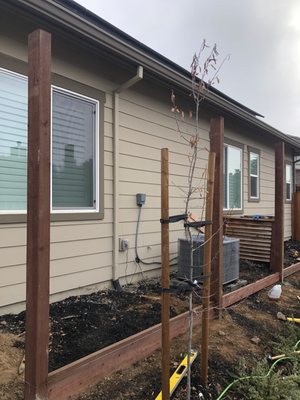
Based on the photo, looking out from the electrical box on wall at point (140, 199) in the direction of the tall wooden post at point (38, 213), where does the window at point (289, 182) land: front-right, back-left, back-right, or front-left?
back-left

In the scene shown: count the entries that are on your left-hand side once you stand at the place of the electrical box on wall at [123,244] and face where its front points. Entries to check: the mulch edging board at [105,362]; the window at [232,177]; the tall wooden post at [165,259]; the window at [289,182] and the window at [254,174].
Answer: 3

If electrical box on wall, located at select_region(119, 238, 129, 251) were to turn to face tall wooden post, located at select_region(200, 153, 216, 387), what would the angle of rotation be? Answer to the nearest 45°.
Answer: approximately 45° to its right

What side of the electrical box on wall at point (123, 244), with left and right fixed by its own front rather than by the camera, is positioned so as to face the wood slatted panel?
left

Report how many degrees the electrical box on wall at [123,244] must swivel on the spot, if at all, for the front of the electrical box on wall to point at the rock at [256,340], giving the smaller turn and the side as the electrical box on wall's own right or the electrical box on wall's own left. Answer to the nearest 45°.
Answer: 0° — it already faces it

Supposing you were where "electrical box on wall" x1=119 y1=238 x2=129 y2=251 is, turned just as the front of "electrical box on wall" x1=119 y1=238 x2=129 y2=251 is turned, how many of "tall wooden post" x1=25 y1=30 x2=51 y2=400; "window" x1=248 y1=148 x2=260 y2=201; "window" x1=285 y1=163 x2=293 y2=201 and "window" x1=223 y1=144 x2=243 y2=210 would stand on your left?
3

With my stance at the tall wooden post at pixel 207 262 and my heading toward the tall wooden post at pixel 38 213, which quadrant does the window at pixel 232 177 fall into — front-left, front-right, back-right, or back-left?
back-right

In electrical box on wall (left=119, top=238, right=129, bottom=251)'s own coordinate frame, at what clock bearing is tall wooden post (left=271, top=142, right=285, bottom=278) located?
The tall wooden post is roughly at 10 o'clock from the electrical box on wall.

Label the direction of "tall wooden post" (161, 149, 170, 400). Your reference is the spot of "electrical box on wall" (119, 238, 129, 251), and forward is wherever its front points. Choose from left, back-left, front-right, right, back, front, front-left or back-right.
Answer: front-right

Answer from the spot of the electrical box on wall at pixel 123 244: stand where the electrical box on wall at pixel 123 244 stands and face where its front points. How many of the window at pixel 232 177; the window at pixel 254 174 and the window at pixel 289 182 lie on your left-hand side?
3

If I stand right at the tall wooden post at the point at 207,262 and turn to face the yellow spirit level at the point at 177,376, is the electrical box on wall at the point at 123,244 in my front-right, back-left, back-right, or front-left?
front-right

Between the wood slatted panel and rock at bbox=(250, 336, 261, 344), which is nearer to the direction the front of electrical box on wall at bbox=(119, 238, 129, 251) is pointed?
the rock

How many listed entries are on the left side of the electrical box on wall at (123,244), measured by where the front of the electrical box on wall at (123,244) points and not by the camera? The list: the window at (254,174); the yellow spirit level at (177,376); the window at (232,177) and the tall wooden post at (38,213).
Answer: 2

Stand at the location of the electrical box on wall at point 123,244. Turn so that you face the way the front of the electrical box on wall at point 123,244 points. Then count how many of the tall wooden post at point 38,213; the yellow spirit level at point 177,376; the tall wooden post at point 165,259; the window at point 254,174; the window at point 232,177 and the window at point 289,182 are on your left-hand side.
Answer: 3

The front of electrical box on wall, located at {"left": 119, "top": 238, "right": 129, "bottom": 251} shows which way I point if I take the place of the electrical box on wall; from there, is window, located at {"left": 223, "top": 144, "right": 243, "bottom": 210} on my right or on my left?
on my left
